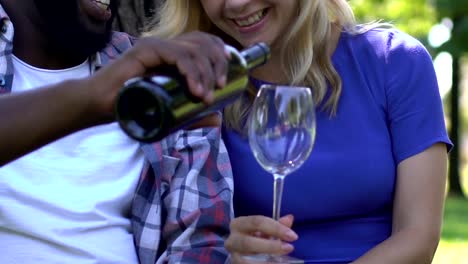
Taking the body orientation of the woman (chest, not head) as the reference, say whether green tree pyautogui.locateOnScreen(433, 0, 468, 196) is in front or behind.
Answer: behind

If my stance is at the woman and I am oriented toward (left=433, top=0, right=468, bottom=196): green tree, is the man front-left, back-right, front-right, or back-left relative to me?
back-left

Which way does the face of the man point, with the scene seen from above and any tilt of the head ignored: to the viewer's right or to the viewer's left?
to the viewer's right

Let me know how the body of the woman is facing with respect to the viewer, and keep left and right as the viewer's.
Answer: facing the viewer and to the left of the viewer

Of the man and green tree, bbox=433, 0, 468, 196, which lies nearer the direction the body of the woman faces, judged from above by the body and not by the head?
the man
